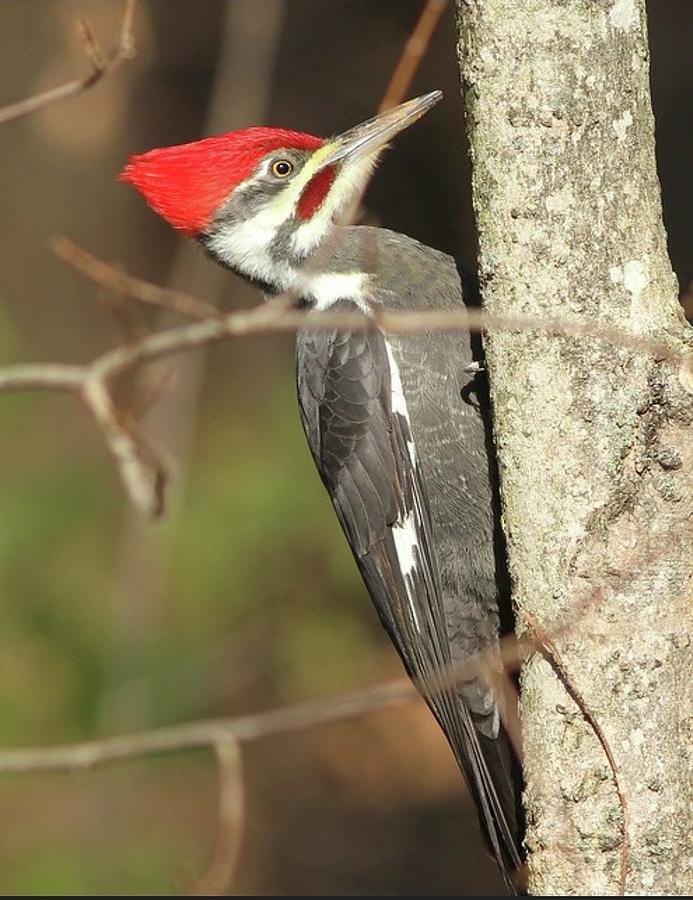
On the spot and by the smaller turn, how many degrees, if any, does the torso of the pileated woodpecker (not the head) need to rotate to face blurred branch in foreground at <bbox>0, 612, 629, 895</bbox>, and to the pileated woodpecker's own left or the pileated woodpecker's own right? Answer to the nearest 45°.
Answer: approximately 90° to the pileated woodpecker's own right

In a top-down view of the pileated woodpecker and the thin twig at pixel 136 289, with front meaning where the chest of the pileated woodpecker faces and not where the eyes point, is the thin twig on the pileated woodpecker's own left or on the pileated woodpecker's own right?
on the pileated woodpecker's own right

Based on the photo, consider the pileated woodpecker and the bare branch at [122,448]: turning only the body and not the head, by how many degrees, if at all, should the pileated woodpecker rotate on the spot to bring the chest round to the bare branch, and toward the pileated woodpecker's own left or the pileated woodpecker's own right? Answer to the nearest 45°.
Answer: approximately 90° to the pileated woodpecker's own right

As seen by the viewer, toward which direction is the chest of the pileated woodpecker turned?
to the viewer's right
